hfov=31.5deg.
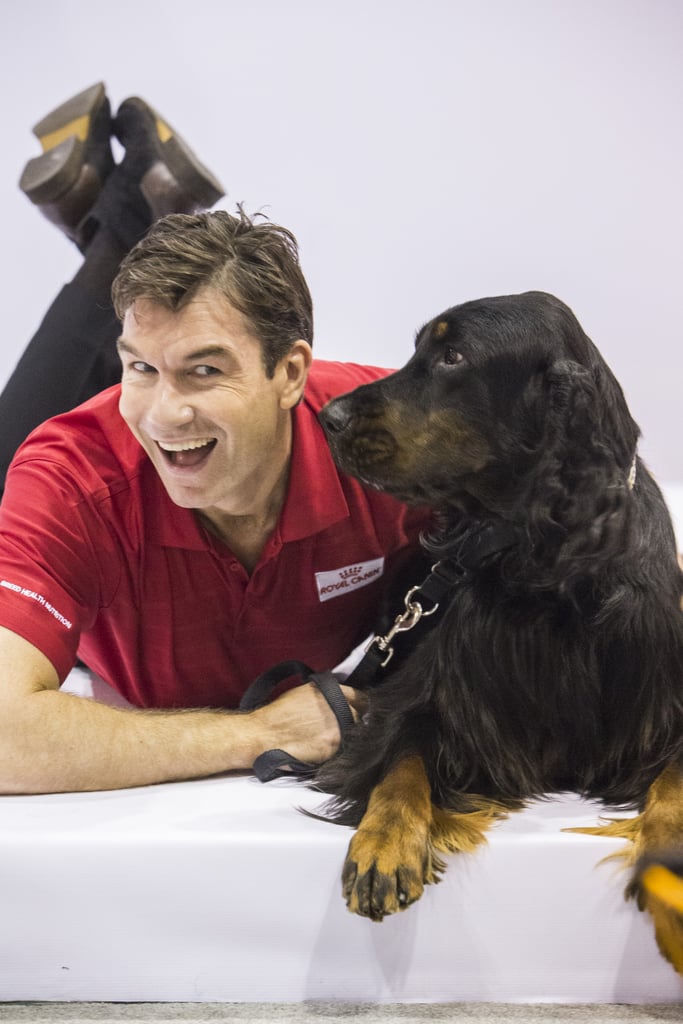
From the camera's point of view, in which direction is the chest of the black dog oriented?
toward the camera

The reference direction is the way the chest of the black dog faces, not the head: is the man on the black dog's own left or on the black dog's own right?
on the black dog's own right
